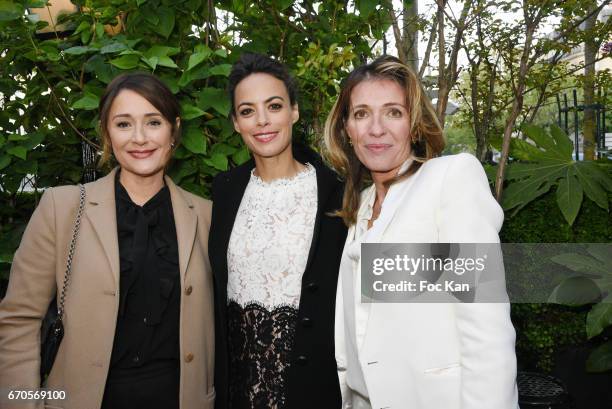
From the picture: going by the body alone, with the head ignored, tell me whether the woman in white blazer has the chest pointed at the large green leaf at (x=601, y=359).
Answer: no

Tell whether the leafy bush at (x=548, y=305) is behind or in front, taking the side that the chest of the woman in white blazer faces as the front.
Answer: behind

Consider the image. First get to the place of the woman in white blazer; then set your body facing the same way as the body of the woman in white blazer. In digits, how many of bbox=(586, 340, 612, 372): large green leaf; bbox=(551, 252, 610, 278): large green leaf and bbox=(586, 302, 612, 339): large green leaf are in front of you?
0

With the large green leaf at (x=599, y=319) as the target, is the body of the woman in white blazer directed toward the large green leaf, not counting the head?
no

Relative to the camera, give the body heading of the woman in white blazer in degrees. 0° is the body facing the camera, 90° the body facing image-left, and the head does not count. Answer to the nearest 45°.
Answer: approximately 45°

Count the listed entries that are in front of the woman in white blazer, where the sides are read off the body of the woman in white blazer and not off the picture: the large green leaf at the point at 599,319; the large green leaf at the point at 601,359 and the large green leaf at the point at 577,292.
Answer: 0

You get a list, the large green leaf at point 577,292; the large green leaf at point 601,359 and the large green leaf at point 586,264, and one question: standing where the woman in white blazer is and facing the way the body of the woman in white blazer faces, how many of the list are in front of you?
0

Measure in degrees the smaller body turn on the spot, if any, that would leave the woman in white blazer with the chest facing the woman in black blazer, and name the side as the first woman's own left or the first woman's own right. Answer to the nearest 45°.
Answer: approximately 90° to the first woman's own right

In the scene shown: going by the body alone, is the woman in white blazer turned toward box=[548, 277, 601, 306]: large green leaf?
no

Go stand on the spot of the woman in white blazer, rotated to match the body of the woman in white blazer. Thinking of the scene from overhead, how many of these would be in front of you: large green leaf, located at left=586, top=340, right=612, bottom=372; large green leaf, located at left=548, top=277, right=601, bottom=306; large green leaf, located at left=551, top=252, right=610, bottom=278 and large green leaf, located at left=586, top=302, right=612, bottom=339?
0

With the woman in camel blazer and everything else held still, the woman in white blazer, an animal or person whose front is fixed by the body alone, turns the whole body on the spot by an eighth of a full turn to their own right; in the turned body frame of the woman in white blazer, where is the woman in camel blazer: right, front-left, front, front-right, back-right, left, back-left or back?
front

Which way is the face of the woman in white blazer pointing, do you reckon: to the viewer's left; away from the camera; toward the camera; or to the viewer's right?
toward the camera

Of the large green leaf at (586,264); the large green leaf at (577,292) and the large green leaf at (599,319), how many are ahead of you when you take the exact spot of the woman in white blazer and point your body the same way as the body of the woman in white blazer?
0

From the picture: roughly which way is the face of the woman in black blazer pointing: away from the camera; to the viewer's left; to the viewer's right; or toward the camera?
toward the camera
